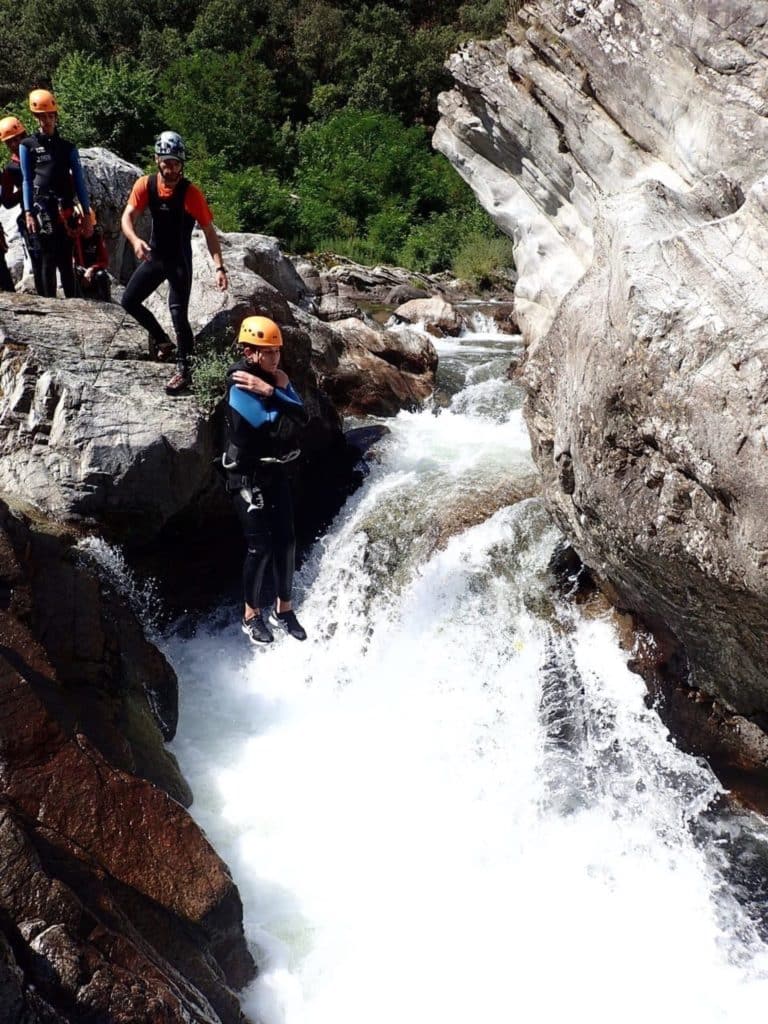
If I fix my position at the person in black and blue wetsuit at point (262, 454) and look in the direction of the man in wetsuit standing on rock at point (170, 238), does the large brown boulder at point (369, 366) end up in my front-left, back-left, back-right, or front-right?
front-right

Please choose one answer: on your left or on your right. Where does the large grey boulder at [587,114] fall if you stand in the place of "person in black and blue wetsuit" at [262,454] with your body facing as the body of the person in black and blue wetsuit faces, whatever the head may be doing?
on your left

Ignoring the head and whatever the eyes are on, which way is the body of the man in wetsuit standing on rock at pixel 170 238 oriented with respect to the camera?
toward the camera

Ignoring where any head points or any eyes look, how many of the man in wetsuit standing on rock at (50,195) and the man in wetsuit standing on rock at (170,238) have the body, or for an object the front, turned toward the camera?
2

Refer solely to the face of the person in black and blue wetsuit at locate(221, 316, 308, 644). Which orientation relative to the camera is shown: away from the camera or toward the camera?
toward the camera

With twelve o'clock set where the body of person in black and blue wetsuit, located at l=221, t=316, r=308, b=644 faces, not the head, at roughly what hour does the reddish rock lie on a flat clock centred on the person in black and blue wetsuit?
The reddish rock is roughly at 2 o'clock from the person in black and blue wetsuit.

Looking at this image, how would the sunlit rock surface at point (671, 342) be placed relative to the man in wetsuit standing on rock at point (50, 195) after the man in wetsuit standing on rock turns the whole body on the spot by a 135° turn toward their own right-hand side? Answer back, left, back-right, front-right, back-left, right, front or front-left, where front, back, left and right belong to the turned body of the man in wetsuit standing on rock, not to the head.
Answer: back

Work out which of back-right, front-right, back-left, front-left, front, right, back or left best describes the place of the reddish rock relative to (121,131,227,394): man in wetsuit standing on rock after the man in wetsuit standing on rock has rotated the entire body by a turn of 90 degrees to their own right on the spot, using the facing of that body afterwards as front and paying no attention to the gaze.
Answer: left

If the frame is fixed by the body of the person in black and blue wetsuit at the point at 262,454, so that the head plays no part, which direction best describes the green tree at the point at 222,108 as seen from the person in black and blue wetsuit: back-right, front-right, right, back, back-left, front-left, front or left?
back-left

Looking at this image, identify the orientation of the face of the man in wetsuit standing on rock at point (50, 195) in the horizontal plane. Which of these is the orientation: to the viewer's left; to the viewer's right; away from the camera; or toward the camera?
toward the camera

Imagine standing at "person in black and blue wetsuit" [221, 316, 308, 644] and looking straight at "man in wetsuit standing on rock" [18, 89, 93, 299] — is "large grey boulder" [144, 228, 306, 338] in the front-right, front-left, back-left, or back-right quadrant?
front-right

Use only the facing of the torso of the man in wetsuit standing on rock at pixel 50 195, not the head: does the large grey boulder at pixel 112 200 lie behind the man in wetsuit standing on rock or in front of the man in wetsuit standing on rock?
behind

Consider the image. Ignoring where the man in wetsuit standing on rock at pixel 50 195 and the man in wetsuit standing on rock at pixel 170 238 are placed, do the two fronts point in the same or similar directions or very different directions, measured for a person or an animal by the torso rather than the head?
same or similar directions

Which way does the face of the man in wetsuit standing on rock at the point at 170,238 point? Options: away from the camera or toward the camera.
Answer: toward the camera

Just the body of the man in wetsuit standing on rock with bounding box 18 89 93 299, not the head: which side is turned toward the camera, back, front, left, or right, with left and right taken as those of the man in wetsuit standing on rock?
front
